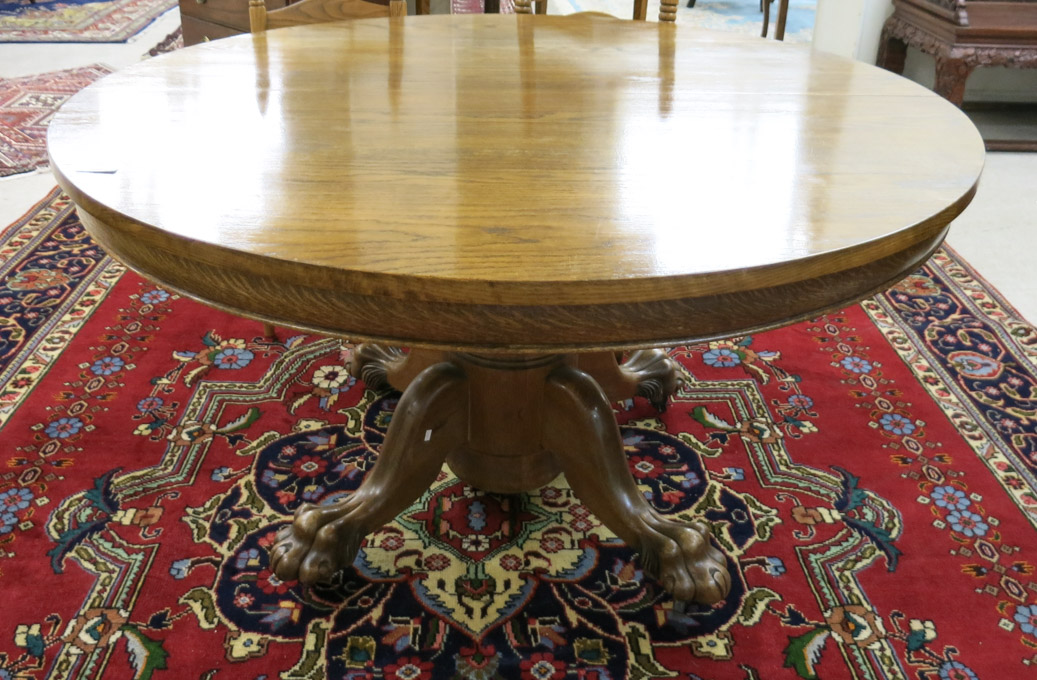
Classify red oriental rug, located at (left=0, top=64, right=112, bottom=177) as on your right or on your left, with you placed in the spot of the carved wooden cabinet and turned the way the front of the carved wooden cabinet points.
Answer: on your right

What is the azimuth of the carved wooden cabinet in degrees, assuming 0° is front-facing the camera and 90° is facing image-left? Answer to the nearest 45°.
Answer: approximately 0°

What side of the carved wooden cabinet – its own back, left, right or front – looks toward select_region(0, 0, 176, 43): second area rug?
right
